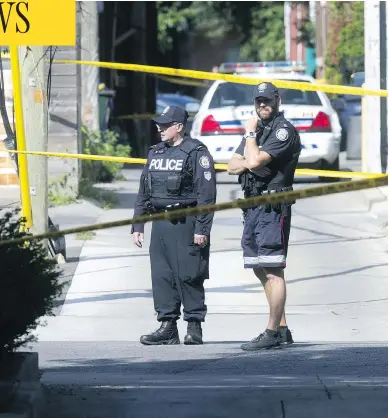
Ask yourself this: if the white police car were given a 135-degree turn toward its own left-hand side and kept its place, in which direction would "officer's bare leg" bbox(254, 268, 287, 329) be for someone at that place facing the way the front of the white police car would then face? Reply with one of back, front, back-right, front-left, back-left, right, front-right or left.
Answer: front-left

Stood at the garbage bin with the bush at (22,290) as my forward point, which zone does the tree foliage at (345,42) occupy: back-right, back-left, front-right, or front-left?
back-left

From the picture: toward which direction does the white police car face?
away from the camera

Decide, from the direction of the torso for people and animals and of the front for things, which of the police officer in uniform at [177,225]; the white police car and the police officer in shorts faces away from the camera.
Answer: the white police car

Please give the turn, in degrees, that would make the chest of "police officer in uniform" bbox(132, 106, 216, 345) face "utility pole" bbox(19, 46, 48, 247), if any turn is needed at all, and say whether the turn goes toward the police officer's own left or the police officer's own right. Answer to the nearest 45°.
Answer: approximately 135° to the police officer's own right

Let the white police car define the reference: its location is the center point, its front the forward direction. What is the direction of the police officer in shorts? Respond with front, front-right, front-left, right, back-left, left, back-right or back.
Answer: back

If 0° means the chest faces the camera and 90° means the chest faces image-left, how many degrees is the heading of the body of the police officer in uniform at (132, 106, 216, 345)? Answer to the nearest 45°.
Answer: approximately 45°

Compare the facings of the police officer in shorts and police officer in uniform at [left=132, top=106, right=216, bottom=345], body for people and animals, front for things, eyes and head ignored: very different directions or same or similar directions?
same or similar directions

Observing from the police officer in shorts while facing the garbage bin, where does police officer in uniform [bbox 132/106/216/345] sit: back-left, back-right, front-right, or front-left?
front-left
